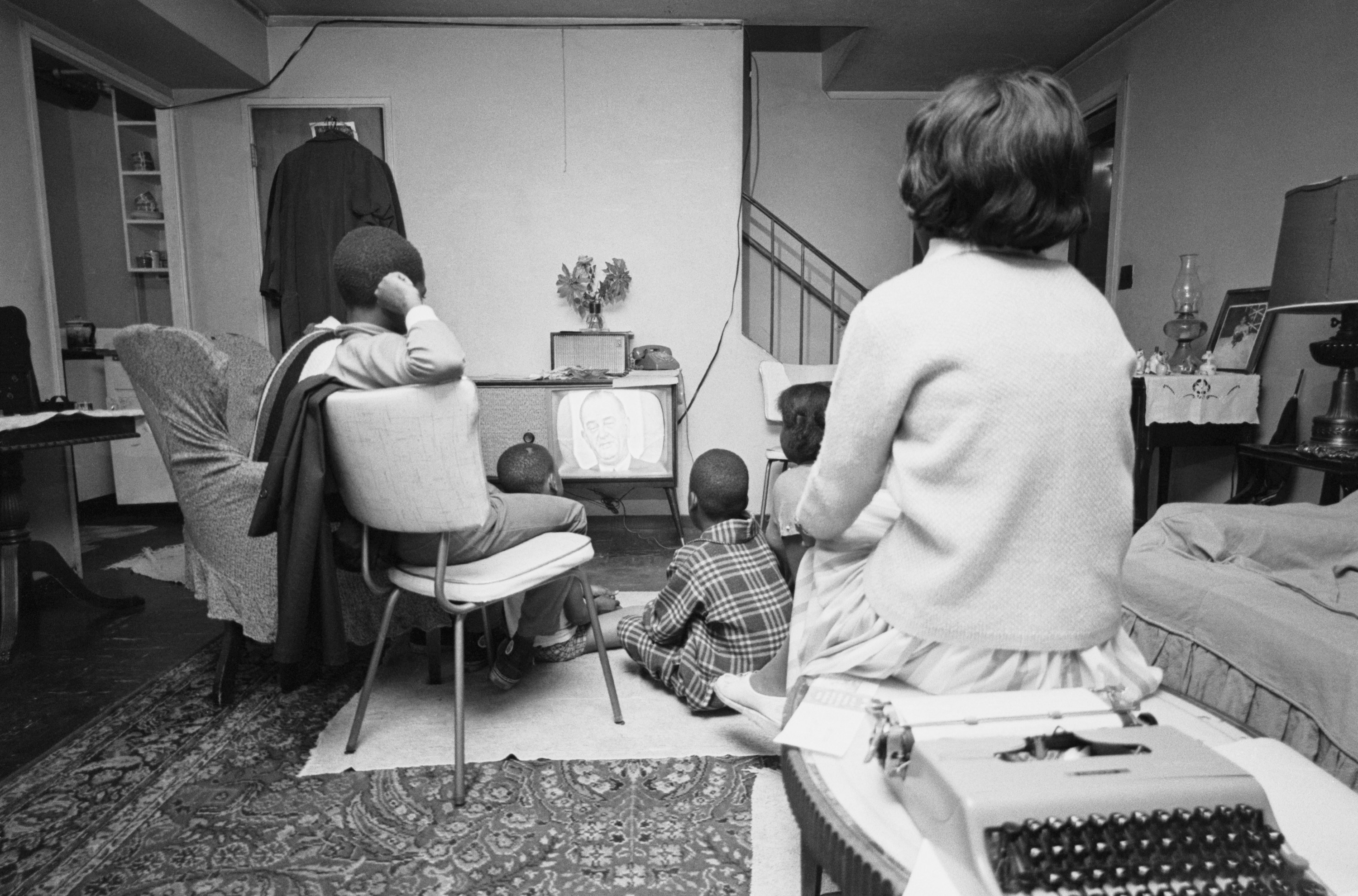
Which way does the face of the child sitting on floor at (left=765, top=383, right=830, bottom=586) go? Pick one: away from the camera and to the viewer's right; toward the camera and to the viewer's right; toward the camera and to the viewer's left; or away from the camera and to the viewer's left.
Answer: away from the camera and to the viewer's left

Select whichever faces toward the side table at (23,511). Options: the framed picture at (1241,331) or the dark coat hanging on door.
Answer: the framed picture

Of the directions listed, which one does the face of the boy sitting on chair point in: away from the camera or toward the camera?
away from the camera

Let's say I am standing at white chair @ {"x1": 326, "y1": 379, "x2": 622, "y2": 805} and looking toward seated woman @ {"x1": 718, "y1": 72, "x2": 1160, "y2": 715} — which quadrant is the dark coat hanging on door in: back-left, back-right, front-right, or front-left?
back-left

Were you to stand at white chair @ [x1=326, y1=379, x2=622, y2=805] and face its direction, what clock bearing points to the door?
The door is roughly at 10 o'clock from the white chair.

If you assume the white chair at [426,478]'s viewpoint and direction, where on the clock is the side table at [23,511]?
The side table is roughly at 9 o'clock from the white chair.

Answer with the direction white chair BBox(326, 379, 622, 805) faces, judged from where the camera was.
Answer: facing away from the viewer and to the right of the viewer

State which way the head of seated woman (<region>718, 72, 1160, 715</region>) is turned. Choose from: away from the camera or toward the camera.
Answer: away from the camera

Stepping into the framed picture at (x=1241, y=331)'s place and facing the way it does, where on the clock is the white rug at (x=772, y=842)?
The white rug is roughly at 11 o'clock from the framed picture.

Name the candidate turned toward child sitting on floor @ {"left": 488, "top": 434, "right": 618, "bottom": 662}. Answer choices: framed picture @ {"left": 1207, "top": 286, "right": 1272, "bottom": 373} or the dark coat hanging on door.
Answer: the framed picture

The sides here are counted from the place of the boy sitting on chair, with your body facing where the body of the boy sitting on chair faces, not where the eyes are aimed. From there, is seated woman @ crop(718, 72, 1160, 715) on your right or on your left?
on your right

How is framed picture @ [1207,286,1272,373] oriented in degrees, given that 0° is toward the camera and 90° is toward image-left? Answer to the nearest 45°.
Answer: approximately 45°
